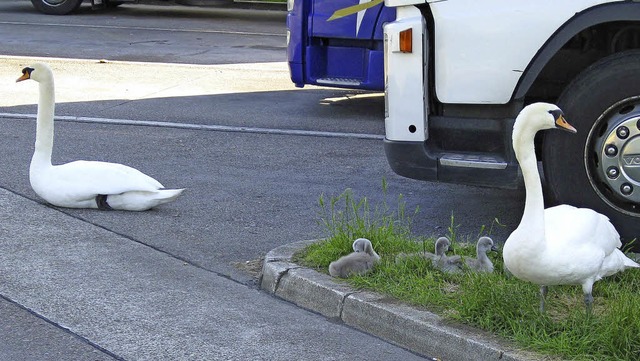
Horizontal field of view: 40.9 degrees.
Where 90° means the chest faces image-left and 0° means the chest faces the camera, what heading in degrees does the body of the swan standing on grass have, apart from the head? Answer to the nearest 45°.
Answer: approximately 45°

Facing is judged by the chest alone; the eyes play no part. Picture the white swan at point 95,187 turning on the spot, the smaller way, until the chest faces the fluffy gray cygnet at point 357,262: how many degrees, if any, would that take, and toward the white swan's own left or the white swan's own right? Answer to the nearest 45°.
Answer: approximately 135° to the white swan's own left

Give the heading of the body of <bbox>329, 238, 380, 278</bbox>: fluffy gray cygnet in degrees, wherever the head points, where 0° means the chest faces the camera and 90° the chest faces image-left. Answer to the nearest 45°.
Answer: approximately 270°

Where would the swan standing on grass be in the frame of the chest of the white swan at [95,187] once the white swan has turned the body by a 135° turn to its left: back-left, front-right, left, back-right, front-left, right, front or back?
front

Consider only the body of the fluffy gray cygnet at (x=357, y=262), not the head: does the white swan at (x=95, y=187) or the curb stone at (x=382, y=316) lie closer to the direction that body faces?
the curb stone

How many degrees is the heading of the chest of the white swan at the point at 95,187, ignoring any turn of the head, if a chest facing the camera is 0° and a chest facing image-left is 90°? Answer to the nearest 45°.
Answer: approximately 90°

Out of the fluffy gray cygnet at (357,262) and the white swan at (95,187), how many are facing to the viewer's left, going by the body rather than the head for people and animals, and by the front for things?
1

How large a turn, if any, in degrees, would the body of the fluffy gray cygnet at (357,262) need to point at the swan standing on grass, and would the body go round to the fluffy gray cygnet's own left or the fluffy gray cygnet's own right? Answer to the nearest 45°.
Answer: approximately 45° to the fluffy gray cygnet's own right

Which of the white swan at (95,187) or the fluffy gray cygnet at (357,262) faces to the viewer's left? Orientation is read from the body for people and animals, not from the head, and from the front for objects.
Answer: the white swan

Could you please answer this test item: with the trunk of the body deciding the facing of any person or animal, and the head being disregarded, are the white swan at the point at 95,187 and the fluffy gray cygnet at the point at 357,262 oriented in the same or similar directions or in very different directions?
very different directions

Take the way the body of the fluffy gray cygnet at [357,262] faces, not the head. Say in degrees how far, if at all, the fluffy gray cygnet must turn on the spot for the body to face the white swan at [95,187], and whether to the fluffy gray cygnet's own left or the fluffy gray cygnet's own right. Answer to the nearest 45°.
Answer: approximately 135° to the fluffy gray cygnet's own left
